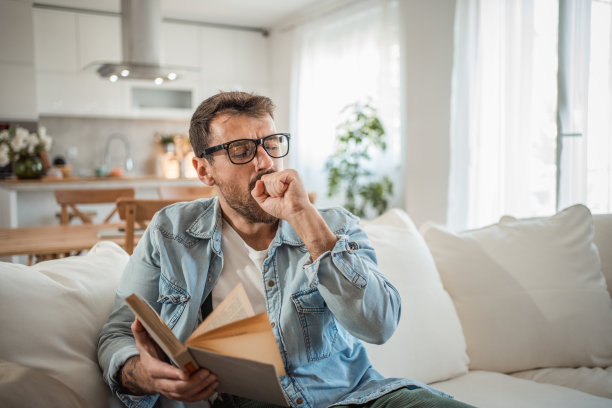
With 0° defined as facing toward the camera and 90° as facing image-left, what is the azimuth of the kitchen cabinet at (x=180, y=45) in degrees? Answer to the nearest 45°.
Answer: approximately 0°

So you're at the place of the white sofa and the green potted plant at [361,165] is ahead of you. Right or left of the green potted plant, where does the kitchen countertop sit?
left

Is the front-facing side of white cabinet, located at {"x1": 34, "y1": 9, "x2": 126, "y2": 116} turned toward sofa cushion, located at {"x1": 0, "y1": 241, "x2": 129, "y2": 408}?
yes

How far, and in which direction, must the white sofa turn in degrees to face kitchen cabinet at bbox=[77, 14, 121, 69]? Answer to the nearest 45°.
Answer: approximately 135° to its right

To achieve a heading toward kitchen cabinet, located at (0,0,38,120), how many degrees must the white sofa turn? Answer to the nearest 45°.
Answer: approximately 135° to its right

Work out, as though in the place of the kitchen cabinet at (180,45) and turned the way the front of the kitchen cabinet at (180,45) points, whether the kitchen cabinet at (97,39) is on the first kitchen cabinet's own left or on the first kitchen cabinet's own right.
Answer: on the first kitchen cabinet's own right

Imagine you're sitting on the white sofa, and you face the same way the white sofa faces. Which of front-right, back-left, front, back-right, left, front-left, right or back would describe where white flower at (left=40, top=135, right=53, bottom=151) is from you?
back-right

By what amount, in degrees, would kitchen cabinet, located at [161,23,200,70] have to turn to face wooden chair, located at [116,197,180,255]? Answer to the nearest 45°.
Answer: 0° — it already faces it
